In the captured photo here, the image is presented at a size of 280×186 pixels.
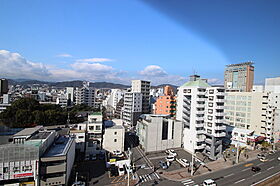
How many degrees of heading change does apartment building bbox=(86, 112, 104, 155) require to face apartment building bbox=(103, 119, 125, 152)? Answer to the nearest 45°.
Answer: approximately 90° to its left

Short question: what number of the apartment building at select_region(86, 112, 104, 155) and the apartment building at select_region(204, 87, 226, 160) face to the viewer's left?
0

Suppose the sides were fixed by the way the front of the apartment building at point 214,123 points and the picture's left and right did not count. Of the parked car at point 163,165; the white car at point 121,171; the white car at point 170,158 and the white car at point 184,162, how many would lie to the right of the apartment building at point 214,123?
4

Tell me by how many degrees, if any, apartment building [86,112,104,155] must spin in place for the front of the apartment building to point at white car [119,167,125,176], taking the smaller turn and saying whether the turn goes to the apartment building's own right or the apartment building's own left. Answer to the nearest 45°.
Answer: approximately 45° to the apartment building's own left

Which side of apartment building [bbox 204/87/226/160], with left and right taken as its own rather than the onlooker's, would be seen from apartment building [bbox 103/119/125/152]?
right

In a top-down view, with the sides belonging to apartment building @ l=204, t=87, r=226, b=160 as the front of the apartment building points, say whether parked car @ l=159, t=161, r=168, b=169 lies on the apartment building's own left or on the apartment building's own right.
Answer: on the apartment building's own right

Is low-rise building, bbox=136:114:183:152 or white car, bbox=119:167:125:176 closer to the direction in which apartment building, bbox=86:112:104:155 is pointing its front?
the white car

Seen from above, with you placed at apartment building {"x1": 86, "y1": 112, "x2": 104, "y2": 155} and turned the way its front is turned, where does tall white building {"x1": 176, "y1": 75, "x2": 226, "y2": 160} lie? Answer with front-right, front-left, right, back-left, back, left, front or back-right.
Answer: left

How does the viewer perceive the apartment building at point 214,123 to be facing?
facing the viewer and to the right of the viewer

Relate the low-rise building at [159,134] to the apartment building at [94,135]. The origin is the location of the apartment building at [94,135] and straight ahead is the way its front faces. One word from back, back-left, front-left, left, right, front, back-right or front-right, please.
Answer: left

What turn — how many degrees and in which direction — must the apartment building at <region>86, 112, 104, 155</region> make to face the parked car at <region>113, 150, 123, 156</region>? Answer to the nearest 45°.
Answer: approximately 90° to its left

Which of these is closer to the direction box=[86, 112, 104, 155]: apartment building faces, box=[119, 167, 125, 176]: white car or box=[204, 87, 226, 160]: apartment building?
the white car

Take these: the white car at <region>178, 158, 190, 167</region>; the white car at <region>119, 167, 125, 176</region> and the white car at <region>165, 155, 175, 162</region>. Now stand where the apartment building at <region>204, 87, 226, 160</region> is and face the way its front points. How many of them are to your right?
3

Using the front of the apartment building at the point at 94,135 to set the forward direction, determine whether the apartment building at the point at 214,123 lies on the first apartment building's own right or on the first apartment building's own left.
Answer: on the first apartment building's own left

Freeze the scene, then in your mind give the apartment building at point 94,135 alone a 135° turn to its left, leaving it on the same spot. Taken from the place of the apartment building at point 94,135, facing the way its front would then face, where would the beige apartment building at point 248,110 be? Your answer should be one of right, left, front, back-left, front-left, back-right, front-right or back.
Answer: front-right
